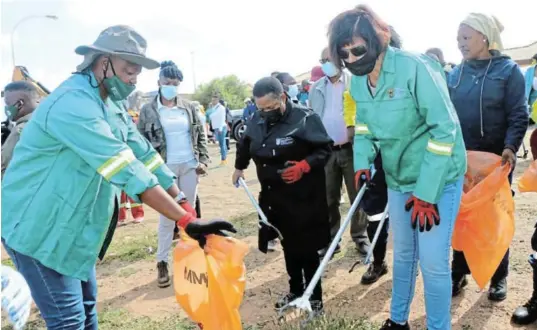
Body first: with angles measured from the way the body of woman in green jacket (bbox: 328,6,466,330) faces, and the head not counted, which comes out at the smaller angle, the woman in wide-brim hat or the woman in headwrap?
the woman in wide-brim hat

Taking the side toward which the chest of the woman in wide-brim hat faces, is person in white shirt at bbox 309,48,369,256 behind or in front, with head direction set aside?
in front

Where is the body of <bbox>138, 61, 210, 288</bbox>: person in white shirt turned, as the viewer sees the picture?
toward the camera

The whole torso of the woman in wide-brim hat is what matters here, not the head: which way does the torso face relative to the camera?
to the viewer's right

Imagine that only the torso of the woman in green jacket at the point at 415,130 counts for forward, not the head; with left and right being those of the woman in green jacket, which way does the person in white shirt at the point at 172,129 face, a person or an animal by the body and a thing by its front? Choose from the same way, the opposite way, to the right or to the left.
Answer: to the left

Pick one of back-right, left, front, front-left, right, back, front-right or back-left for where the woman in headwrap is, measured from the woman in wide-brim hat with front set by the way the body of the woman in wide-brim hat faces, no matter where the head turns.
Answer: front

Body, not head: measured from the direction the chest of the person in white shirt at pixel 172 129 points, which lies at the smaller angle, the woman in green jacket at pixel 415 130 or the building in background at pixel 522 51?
the woman in green jacket

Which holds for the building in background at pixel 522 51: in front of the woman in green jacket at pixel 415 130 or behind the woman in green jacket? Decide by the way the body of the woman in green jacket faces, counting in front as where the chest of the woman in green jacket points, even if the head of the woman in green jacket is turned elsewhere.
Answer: behind

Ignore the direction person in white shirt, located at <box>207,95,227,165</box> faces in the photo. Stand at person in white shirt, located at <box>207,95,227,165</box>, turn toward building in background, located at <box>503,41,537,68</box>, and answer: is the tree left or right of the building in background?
left

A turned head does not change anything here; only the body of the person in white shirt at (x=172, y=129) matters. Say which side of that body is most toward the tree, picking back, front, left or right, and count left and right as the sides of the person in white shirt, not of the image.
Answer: back

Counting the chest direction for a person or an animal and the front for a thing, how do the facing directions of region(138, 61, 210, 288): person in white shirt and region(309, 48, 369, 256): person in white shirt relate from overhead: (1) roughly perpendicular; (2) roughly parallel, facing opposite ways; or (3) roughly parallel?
roughly parallel

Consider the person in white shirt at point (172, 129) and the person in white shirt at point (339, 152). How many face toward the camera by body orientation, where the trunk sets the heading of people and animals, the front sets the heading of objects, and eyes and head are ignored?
2

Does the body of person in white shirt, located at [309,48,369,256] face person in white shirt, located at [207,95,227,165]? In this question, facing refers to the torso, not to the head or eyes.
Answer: no

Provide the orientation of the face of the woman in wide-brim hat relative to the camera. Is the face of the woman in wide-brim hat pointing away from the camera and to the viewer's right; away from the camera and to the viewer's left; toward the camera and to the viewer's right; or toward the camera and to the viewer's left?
toward the camera and to the viewer's right

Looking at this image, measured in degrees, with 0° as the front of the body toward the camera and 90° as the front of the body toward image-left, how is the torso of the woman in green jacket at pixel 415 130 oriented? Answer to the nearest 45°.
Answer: approximately 45°

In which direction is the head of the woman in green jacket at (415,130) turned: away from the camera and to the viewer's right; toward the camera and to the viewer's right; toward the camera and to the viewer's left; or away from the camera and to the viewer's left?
toward the camera and to the viewer's left

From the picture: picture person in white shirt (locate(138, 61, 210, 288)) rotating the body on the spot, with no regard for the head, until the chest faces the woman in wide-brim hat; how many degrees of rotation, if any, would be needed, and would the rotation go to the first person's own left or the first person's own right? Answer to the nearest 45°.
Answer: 0° — they already face them

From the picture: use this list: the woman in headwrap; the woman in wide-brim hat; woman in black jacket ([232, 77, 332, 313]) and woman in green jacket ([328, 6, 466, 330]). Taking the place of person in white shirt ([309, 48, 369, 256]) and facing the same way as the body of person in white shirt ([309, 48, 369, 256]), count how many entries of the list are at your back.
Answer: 0

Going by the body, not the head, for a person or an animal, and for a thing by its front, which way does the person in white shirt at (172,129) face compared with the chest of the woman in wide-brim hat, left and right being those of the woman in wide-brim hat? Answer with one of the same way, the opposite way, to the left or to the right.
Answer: to the right

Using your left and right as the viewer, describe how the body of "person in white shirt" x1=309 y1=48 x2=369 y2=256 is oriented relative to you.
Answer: facing the viewer
